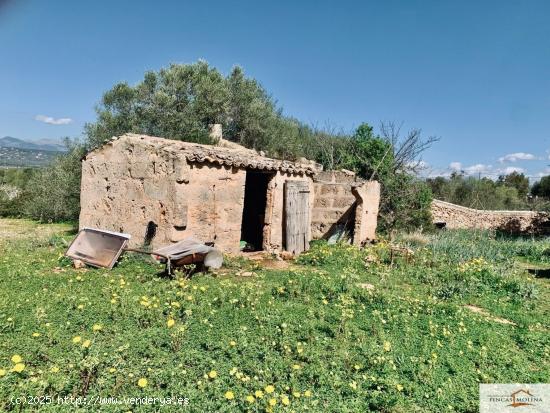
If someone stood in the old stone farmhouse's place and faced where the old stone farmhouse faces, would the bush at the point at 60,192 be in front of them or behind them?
behind

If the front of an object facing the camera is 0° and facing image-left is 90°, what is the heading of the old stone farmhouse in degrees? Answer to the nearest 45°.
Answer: approximately 315°

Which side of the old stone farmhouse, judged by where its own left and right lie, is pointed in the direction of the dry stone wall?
left

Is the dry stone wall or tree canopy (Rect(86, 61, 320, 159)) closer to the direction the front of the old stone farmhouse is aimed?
the dry stone wall

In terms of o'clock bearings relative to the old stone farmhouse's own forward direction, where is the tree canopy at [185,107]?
The tree canopy is roughly at 7 o'clock from the old stone farmhouse.
